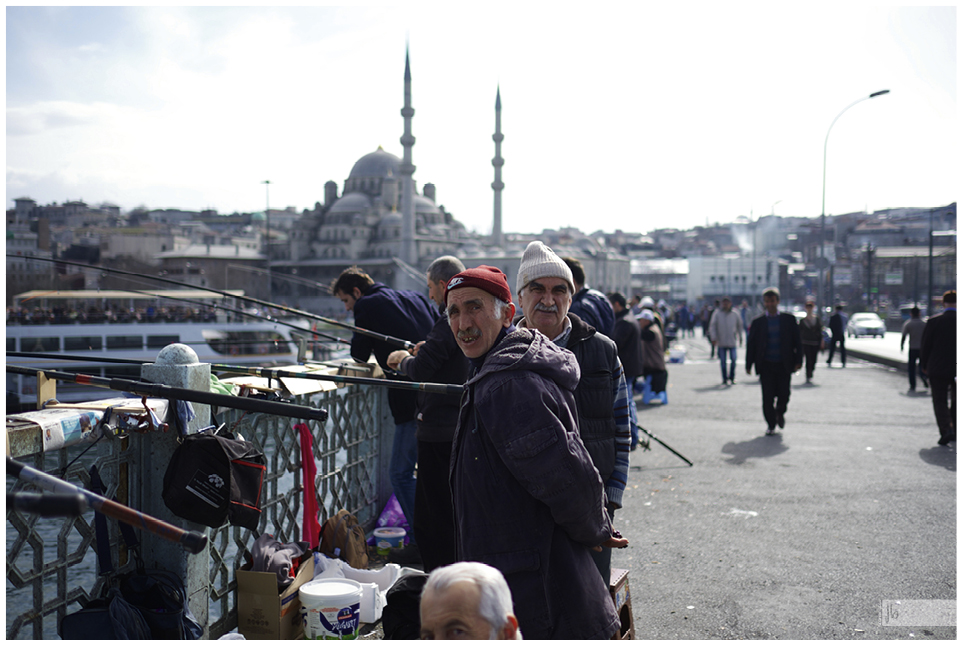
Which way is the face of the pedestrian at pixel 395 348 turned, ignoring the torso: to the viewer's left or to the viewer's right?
to the viewer's left

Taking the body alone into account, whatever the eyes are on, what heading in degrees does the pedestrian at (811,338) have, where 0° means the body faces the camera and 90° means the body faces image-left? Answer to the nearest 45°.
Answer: approximately 0°

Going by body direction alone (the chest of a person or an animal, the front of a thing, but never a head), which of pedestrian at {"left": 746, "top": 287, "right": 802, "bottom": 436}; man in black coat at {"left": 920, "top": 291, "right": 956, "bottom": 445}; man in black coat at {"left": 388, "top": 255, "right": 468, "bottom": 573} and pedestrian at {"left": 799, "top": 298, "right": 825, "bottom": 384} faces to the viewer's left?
man in black coat at {"left": 388, "top": 255, "right": 468, "bottom": 573}

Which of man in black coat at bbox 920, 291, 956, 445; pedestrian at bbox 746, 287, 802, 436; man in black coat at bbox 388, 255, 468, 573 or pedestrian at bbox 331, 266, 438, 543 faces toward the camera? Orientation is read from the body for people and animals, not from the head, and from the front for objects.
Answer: pedestrian at bbox 746, 287, 802, 436

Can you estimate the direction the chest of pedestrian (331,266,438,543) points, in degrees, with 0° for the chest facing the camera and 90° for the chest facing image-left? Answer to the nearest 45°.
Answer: approximately 90°

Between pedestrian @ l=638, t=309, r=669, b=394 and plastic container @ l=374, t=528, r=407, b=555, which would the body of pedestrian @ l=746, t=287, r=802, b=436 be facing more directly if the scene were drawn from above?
the plastic container
